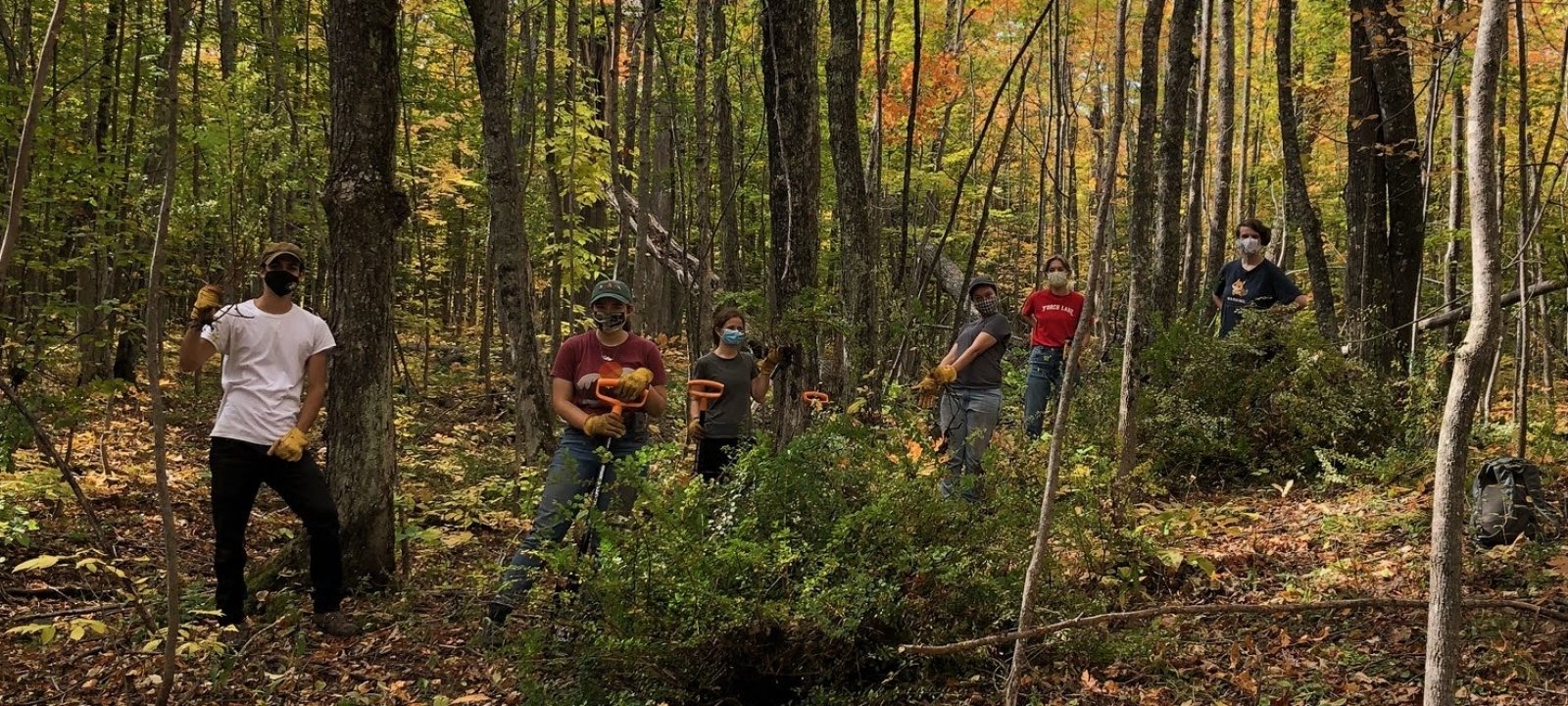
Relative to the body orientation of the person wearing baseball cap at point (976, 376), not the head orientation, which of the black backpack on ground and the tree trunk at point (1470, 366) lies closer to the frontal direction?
the tree trunk

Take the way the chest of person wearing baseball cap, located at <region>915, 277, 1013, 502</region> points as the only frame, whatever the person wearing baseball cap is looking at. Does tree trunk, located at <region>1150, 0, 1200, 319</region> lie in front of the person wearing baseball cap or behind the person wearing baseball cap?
behind

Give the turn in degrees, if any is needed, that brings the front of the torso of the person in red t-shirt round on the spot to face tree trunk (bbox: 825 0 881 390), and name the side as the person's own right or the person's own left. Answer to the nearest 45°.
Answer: approximately 45° to the person's own right

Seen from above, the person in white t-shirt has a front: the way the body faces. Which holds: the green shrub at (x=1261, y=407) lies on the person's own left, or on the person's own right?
on the person's own left

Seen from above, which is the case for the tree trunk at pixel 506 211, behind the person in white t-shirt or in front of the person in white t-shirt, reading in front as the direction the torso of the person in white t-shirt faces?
behind

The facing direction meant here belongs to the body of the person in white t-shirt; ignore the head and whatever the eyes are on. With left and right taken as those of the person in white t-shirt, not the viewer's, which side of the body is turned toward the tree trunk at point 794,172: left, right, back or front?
left

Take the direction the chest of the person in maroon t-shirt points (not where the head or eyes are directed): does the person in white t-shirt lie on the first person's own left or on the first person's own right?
on the first person's own right

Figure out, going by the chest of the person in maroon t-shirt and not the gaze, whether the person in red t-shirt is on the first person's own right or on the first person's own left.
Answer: on the first person's own left

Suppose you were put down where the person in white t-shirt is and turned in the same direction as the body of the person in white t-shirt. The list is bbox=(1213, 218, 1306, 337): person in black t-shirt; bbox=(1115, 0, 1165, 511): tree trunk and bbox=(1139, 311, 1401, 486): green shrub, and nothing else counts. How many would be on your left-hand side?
3

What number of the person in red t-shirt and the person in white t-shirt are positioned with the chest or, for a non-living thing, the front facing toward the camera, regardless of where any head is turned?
2
